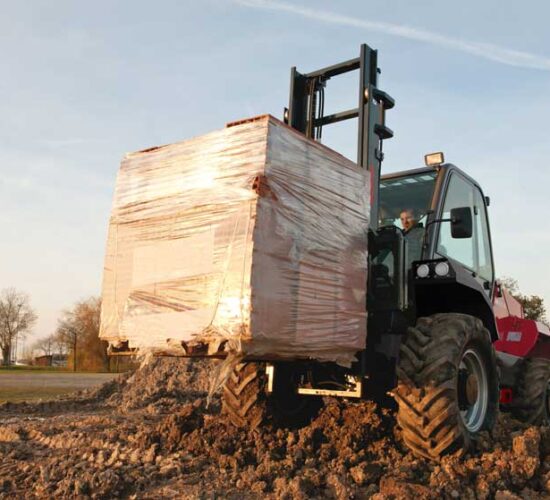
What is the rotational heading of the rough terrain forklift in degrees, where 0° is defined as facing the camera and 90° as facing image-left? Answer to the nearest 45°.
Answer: approximately 45°
